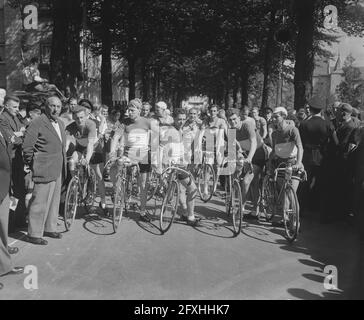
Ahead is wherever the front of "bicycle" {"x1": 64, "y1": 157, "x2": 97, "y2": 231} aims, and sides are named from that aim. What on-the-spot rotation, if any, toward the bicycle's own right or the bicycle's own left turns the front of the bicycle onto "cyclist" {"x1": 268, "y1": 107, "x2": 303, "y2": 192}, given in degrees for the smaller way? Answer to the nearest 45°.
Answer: approximately 135° to the bicycle's own left

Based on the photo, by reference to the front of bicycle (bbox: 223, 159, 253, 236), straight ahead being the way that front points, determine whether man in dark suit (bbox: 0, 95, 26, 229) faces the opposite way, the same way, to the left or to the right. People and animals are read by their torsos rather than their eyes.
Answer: to the left

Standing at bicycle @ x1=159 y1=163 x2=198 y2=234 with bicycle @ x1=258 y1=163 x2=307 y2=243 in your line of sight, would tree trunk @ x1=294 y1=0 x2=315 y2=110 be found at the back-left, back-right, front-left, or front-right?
front-left

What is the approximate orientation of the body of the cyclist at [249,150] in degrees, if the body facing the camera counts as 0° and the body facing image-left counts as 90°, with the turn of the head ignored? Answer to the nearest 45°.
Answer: approximately 45°

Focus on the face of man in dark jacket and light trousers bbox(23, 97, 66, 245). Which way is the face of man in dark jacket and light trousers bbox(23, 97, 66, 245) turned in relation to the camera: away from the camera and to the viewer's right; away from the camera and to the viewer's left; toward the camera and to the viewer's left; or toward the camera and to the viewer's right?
toward the camera and to the viewer's right

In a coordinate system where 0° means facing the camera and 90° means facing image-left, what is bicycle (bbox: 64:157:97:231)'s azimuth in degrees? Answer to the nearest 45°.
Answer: approximately 45°

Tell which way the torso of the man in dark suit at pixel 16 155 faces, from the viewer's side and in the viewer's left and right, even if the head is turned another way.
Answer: facing the viewer and to the right of the viewer

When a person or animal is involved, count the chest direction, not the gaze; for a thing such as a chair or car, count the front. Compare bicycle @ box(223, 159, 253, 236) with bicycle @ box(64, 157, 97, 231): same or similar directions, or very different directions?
same or similar directions

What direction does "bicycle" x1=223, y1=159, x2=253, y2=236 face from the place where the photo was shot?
facing the viewer

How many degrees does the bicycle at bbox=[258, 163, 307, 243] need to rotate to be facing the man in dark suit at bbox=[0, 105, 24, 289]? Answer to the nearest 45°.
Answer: approximately 90° to its right

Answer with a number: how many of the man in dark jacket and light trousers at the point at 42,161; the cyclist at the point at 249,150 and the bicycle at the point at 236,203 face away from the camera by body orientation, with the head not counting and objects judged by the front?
0
